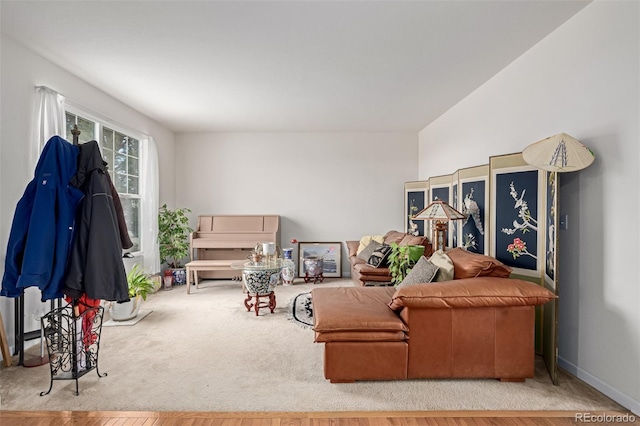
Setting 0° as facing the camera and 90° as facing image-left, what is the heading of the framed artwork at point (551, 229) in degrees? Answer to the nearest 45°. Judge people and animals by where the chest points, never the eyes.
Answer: approximately 90°

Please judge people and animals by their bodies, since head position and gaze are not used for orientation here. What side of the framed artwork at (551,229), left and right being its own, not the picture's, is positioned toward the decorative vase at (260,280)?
front

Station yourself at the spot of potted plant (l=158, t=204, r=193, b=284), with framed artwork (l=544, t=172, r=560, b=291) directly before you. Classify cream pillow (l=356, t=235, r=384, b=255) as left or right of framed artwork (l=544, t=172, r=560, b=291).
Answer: left

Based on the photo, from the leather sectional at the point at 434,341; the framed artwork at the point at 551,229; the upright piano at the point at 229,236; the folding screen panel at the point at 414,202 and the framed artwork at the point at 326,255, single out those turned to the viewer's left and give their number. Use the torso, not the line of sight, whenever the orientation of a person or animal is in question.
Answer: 2

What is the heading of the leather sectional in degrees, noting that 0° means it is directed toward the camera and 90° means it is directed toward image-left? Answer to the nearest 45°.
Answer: approximately 90°

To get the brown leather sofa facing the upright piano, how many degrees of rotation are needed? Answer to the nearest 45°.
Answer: approximately 90° to its right

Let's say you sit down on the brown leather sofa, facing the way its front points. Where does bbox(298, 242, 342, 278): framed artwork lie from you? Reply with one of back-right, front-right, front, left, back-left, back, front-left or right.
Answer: back-right

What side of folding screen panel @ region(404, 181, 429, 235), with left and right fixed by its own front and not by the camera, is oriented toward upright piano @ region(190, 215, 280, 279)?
right

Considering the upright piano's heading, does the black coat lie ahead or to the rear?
ahead

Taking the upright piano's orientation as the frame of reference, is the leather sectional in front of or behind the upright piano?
in front

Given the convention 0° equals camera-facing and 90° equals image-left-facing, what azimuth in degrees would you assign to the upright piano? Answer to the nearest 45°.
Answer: approximately 0°

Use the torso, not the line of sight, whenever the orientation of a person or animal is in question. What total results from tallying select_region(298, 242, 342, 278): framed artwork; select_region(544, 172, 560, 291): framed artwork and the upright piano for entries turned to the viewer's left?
1
